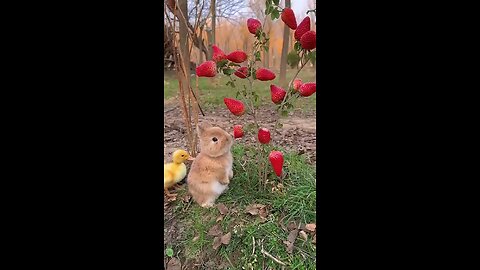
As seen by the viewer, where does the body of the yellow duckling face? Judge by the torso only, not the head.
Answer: to the viewer's right
